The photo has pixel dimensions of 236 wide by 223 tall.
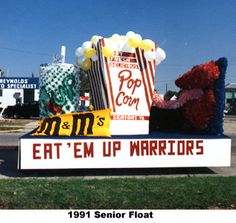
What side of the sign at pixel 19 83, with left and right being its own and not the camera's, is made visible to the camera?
front

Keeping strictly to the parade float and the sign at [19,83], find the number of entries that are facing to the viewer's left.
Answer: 1

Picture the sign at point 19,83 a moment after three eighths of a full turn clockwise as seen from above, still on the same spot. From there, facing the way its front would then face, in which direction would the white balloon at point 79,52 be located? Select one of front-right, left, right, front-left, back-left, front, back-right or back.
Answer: back-left

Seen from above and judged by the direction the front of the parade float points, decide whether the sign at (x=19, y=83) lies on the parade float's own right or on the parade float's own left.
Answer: on the parade float's own right

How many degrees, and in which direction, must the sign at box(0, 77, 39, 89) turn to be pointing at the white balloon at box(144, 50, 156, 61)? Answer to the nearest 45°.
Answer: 0° — it already faces it

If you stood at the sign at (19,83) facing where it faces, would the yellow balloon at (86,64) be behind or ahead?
ahead

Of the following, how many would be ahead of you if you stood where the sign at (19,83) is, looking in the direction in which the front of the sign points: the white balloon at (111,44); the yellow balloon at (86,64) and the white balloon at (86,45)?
3

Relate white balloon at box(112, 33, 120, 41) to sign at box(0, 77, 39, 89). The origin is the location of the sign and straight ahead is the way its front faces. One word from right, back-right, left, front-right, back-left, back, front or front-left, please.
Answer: front

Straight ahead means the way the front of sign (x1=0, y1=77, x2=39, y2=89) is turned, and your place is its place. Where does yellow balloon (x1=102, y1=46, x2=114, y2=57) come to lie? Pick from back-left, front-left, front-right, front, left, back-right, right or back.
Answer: front

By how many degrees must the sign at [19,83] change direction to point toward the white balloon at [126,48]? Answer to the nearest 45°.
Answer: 0° — it already faces it

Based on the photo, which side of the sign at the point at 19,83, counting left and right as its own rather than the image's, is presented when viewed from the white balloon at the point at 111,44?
front
